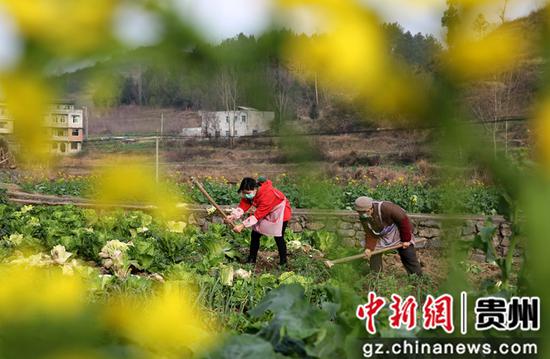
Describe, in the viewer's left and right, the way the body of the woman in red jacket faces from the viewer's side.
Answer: facing the viewer and to the left of the viewer

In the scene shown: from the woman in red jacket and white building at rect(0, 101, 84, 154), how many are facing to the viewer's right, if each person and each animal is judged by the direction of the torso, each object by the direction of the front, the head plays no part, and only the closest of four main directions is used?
0

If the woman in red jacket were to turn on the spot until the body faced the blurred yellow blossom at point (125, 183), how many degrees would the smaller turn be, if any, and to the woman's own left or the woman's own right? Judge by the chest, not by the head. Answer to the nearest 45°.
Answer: approximately 45° to the woman's own left

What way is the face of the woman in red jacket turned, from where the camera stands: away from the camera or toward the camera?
toward the camera

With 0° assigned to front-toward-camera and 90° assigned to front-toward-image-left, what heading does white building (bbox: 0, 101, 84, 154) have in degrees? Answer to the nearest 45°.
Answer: approximately 0°
